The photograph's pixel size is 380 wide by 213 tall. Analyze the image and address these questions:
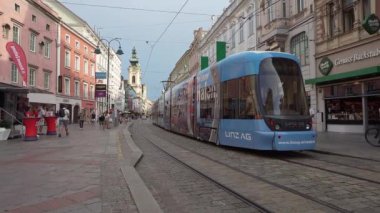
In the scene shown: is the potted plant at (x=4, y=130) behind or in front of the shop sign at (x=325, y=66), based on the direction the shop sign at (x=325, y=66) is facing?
in front

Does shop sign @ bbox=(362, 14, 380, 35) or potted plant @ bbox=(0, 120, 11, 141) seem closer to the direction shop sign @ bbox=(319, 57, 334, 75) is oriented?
the potted plant

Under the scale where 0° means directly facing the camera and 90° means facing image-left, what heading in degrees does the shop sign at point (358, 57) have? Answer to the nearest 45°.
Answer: approximately 45°

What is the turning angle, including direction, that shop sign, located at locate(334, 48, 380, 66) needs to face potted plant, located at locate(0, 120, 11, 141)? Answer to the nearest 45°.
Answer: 0° — it already faces it

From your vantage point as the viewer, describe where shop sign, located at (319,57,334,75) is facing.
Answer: facing the viewer and to the left of the viewer

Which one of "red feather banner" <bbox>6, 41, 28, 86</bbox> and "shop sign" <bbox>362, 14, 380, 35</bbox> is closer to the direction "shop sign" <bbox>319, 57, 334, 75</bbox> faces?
the red feather banner

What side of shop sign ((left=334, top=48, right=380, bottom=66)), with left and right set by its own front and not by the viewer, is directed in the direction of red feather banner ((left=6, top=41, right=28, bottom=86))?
front
